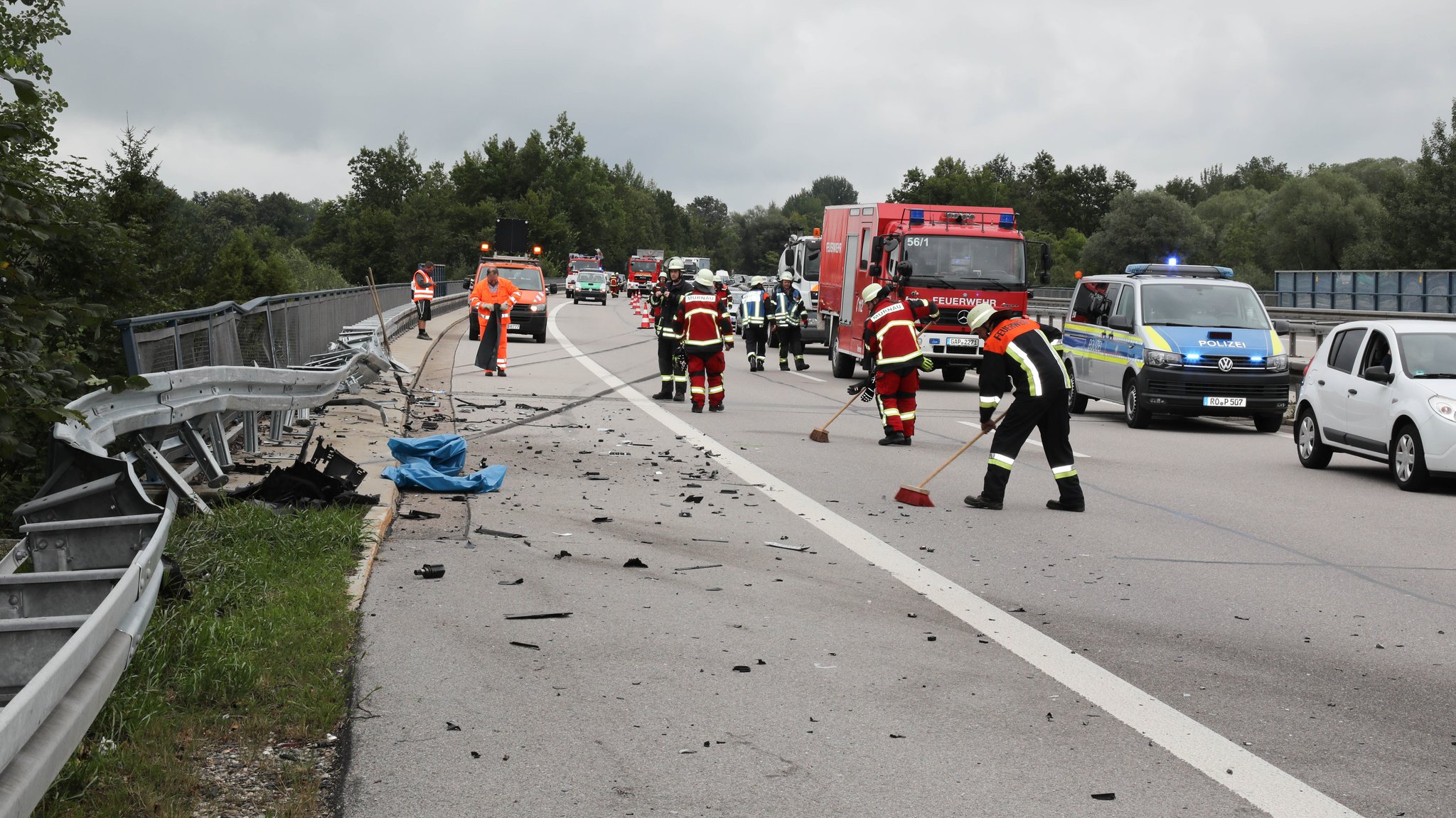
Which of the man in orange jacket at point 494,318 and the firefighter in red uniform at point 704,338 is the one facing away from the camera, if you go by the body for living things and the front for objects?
the firefighter in red uniform

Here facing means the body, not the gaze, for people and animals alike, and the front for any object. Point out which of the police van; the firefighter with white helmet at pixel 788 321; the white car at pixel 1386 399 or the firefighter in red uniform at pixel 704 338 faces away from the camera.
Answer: the firefighter in red uniform

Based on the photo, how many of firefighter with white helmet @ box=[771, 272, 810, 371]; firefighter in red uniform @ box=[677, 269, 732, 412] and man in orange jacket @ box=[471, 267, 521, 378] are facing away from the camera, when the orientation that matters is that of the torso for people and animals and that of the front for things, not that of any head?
1

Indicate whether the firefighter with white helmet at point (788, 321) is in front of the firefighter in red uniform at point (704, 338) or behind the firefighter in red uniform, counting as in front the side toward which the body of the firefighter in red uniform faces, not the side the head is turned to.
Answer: in front

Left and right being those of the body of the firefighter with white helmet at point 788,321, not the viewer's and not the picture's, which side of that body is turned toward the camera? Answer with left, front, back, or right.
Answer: front

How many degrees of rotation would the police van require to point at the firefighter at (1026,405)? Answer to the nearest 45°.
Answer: approximately 45° to its right

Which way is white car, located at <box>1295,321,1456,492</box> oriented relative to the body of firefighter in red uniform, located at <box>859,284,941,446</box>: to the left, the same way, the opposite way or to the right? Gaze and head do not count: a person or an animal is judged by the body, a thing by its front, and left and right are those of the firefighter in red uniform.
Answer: the opposite way

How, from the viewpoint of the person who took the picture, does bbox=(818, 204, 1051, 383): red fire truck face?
facing the viewer and to the right of the viewer

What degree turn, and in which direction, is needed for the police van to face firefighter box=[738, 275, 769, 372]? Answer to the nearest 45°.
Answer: approximately 180°

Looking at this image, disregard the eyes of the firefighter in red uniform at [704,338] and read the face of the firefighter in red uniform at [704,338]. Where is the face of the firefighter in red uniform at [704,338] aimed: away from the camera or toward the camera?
away from the camera

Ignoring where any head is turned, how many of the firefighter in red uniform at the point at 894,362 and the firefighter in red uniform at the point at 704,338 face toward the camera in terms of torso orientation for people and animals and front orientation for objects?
0

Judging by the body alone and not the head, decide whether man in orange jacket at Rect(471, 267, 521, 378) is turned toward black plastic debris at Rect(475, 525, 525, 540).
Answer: yes

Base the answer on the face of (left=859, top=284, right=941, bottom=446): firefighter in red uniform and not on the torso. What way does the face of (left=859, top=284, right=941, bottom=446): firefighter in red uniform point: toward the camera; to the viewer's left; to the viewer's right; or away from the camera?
to the viewer's left

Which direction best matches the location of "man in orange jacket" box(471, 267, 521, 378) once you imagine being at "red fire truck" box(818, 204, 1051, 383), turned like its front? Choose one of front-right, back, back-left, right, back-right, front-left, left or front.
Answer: back-right

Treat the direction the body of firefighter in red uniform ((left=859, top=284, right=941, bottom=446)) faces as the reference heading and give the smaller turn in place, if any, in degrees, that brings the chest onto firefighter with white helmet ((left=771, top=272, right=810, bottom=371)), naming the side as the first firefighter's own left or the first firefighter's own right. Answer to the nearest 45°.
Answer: approximately 45° to the first firefighter's own right
